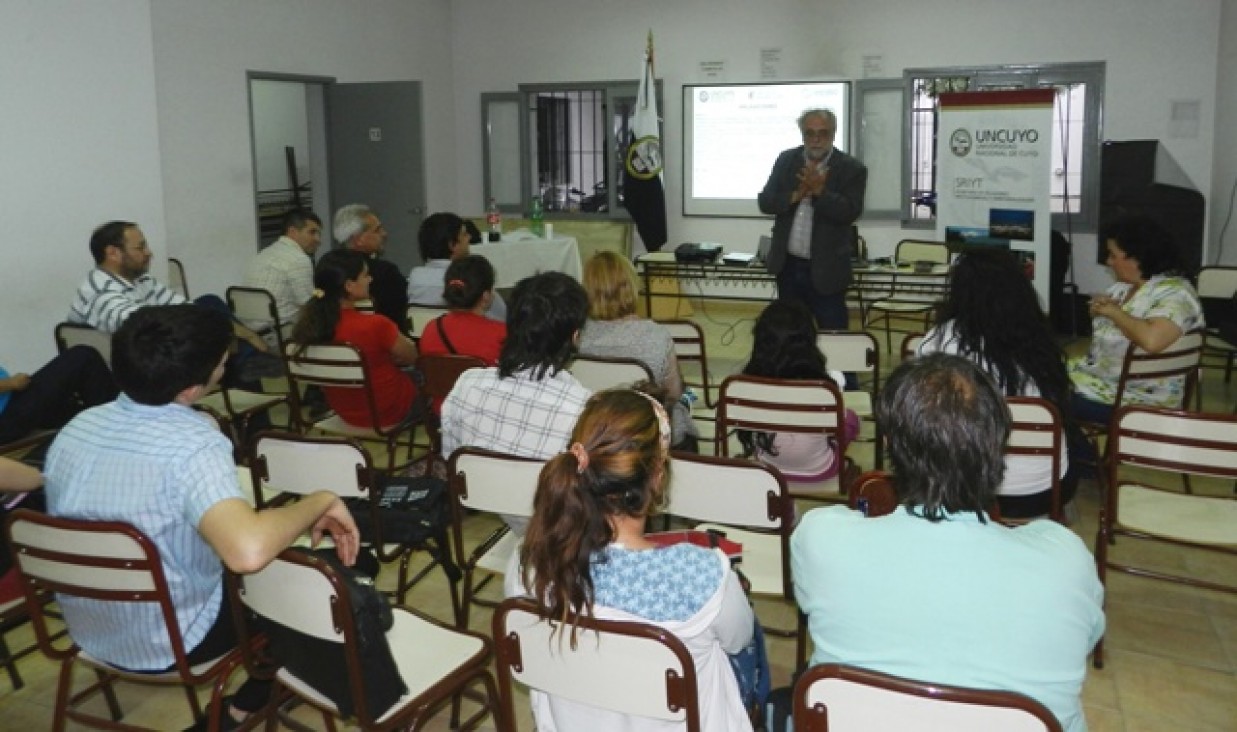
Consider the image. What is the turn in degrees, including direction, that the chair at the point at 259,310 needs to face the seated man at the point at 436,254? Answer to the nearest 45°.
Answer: approximately 45° to its right

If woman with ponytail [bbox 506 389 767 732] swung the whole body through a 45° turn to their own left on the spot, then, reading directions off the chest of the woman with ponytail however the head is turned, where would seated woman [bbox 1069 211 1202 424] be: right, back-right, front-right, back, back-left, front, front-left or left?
front-right

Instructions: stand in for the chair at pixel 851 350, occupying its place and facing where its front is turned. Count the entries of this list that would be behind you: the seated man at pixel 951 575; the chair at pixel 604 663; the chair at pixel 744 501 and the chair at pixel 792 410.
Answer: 4

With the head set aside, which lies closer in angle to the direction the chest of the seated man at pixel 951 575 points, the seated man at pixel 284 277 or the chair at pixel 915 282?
the chair

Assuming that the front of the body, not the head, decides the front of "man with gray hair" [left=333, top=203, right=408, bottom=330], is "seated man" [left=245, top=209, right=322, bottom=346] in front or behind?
behind

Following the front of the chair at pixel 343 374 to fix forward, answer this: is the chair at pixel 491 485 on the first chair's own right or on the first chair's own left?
on the first chair's own right

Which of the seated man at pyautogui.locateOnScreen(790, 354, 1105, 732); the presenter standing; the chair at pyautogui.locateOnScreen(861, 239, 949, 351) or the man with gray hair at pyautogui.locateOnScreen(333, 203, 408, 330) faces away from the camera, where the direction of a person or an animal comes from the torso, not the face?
the seated man

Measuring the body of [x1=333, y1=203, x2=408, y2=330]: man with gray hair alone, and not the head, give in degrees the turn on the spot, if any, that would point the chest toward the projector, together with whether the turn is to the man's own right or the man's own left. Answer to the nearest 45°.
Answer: approximately 45° to the man's own left

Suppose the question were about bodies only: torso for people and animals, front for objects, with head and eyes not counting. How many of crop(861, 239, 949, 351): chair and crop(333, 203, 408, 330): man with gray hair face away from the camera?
0

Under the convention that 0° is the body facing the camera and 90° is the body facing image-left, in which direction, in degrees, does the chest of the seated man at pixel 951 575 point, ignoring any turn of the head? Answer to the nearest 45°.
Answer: approximately 180°

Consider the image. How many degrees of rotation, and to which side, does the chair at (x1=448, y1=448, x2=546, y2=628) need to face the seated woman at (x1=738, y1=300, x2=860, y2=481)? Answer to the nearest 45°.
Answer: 0° — it already faces them

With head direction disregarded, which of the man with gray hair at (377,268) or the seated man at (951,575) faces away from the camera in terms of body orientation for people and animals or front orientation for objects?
the seated man

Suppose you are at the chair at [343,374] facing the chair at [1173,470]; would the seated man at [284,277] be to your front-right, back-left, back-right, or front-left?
back-left

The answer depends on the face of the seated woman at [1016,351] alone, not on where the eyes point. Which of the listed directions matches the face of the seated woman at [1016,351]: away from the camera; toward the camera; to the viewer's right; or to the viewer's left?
away from the camera

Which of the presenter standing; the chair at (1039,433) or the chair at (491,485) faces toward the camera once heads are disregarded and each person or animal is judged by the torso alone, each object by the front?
the presenter standing

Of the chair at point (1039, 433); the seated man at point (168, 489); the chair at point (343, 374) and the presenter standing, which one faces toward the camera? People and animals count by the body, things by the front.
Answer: the presenter standing

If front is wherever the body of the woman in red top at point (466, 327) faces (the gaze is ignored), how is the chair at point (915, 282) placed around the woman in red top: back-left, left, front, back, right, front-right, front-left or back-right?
front

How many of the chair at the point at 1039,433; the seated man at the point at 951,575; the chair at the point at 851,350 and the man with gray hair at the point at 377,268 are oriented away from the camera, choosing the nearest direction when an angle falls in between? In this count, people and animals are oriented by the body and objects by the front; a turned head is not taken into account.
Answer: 3

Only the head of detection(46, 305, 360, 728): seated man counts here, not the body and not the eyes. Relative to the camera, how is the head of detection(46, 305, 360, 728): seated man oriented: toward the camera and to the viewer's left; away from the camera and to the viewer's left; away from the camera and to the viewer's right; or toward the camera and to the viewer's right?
away from the camera and to the viewer's right
